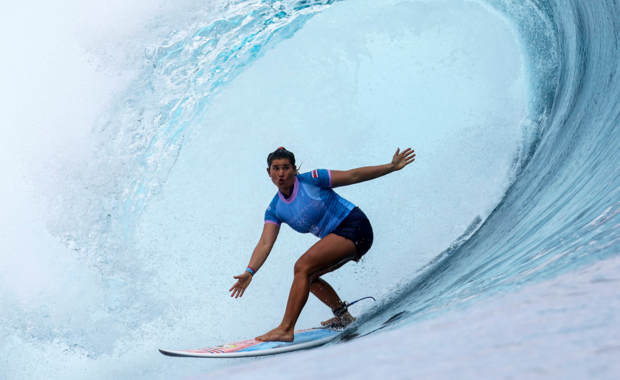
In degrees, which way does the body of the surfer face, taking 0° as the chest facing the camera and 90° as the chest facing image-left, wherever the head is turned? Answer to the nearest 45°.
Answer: approximately 45°
